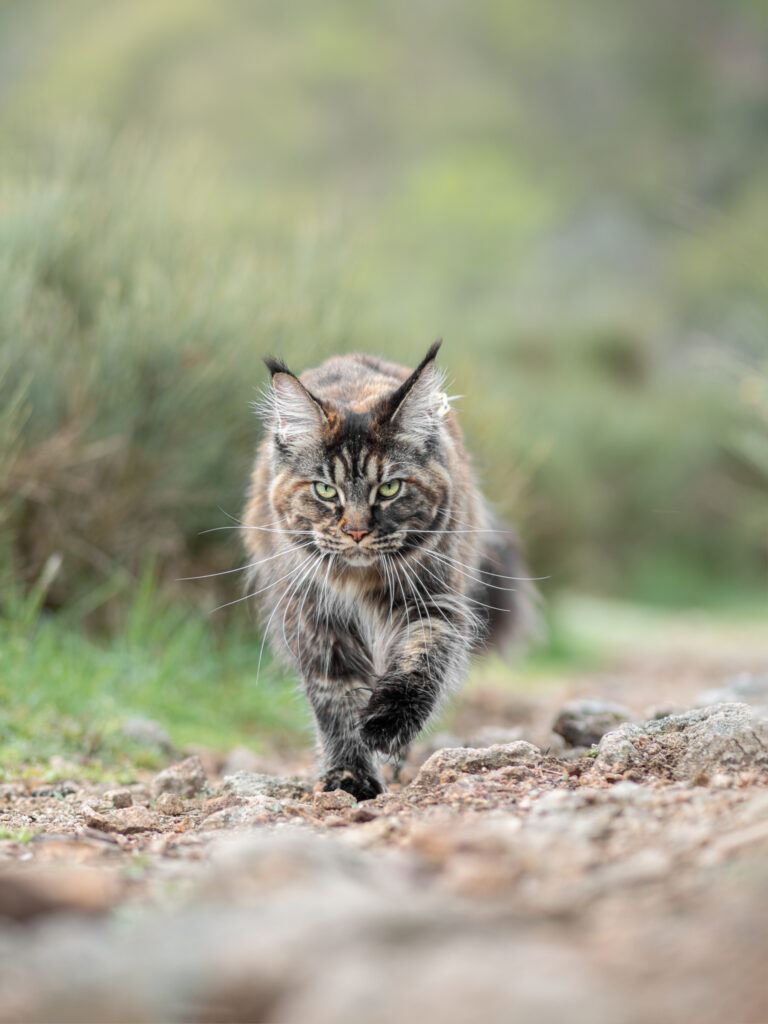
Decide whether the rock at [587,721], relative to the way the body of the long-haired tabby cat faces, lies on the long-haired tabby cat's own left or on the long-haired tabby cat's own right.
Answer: on the long-haired tabby cat's own left

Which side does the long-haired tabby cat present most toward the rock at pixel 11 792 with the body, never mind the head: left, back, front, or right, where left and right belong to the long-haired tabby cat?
right

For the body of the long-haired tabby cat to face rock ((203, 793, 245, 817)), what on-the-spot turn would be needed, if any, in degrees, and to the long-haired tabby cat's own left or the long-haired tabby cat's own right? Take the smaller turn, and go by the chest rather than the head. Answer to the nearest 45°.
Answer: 0° — it already faces it

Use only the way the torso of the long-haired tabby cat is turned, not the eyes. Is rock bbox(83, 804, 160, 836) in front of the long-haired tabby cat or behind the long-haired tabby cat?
in front

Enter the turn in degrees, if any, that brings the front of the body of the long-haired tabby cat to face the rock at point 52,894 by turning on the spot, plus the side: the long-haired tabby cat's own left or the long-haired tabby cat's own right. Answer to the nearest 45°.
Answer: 0° — it already faces it

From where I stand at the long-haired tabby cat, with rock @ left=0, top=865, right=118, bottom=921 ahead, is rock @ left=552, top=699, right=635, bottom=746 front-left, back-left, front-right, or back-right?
back-left

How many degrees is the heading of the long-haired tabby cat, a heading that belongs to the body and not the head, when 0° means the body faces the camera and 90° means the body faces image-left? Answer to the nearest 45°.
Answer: approximately 0°

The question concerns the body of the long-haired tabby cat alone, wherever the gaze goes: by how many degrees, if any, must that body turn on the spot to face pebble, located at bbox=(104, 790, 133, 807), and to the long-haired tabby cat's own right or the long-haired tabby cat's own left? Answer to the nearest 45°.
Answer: approximately 45° to the long-haired tabby cat's own right
